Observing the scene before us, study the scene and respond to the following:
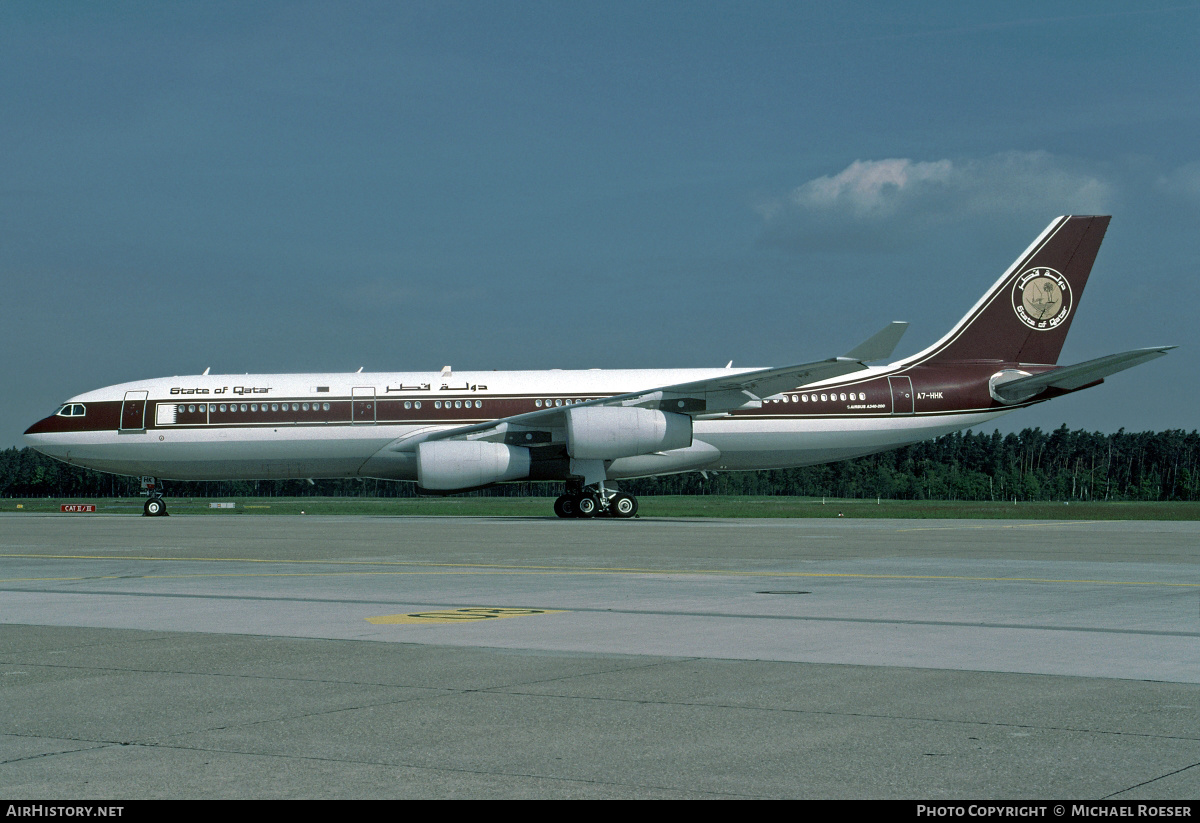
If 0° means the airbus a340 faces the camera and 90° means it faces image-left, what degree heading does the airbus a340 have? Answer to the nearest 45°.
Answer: approximately 90°
